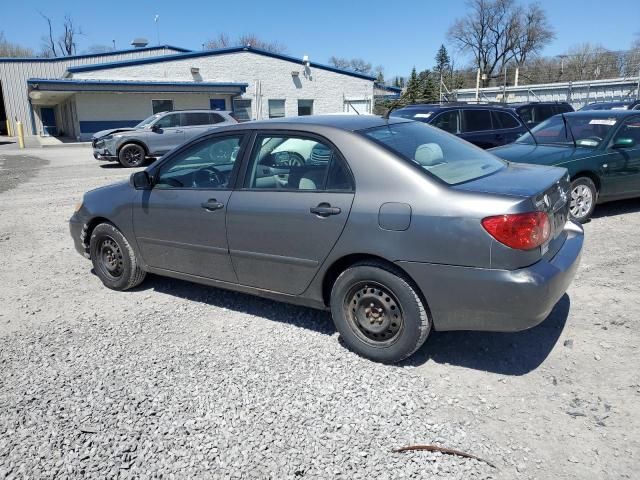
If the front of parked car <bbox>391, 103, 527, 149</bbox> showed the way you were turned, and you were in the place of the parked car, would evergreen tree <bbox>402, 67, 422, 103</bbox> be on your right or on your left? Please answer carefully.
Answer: on your right

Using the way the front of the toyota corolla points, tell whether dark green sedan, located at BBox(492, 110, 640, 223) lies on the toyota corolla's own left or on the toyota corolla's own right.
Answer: on the toyota corolla's own right

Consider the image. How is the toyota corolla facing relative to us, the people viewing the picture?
facing away from the viewer and to the left of the viewer

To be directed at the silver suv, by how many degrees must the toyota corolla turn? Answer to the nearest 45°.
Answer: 0° — it already faces it

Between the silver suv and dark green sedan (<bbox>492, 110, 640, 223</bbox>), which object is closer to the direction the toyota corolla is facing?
the silver suv

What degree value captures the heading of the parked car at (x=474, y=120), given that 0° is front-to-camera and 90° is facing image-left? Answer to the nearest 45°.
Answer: approximately 45°
